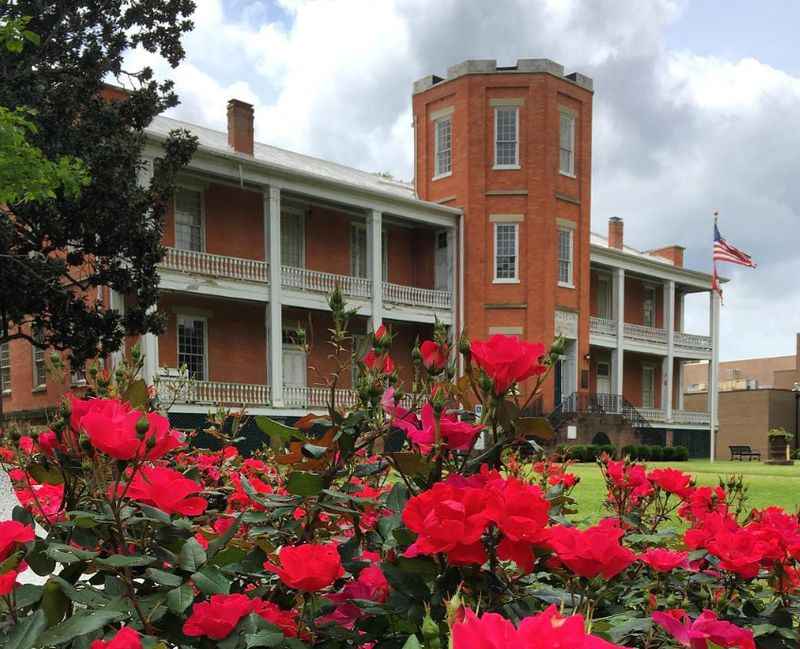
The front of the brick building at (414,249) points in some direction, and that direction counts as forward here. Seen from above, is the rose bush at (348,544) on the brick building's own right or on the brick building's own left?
on the brick building's own right

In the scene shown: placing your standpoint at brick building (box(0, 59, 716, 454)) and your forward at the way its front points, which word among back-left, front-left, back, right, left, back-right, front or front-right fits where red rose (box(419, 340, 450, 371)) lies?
front-right

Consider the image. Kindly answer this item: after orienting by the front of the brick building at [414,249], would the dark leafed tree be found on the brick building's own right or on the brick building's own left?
on the brick building's own right

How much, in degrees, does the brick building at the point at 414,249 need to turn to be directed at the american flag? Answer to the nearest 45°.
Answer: approximately 45° to its left

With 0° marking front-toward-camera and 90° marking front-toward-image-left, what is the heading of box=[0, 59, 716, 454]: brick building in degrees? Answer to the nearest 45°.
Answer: approximately 315°
